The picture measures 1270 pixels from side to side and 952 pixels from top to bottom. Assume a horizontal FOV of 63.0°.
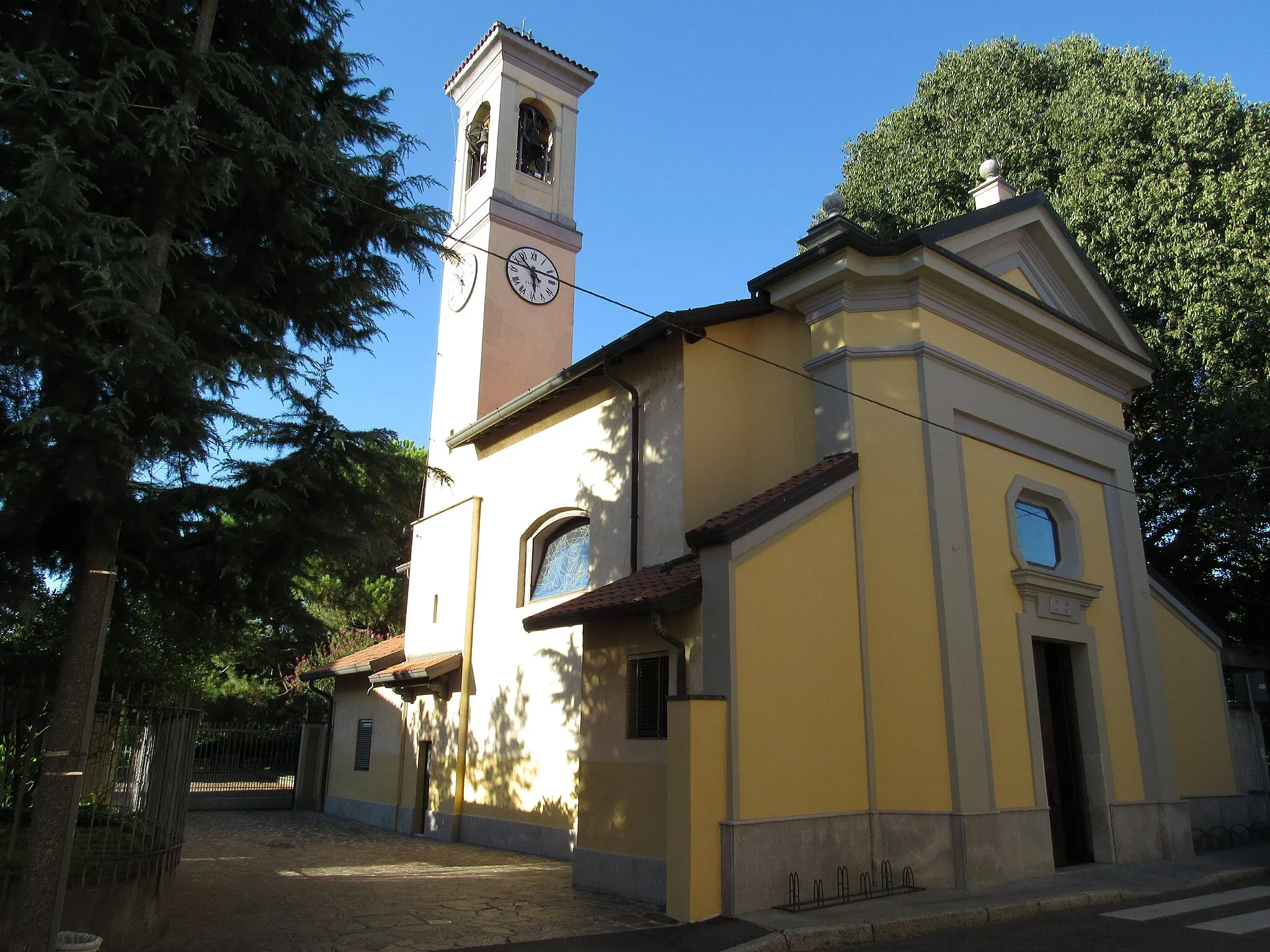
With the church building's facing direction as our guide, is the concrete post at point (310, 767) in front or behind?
behind

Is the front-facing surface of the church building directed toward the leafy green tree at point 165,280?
no

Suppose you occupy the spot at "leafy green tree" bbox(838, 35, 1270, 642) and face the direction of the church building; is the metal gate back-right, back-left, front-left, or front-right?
front-right

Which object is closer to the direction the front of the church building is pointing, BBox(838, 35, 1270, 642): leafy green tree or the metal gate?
the leafy green tree

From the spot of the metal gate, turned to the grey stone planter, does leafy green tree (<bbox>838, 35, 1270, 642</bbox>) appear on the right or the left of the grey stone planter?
left

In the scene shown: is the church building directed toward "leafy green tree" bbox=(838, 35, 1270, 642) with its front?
no

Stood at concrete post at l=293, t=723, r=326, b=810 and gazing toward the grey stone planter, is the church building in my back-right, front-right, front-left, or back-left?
front-left

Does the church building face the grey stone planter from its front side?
no

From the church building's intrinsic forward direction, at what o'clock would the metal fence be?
The metal fence is roughly at 3 o'clock from the church building.

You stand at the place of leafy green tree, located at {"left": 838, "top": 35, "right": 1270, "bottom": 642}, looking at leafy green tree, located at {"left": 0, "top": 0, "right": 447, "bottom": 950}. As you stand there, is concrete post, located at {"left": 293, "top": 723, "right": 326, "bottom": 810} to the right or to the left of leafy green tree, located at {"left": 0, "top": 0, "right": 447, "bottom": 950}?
right

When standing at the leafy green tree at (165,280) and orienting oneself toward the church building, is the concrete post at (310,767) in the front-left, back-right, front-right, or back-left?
front-left

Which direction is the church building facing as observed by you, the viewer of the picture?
facing the viewer and to the right of the viewer
